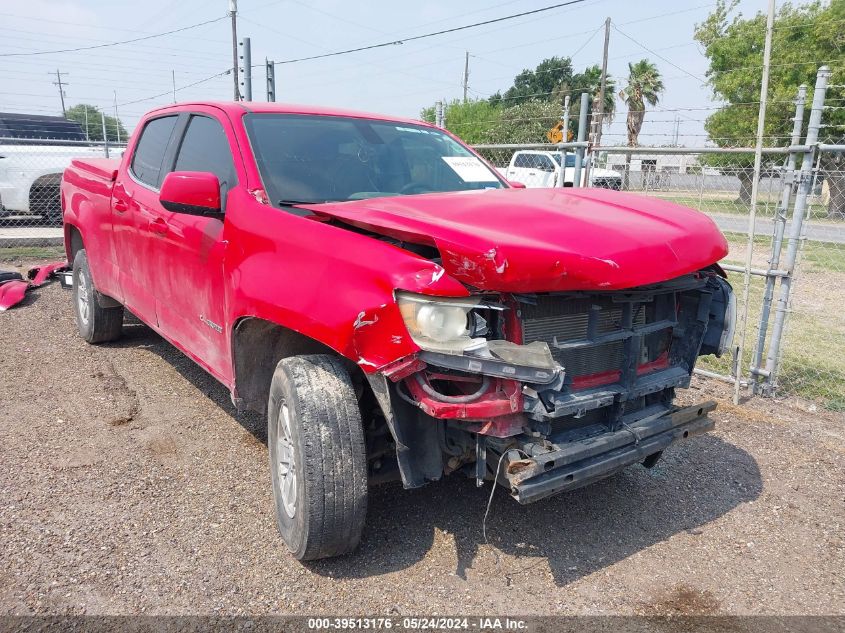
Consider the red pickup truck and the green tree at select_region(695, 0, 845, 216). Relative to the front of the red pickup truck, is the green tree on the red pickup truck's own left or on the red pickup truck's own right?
on the red pickup truck's own left

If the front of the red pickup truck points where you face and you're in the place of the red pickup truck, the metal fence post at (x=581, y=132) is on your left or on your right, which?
on your left

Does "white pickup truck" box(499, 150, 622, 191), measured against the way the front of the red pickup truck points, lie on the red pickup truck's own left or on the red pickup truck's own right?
on the red pickup truck's own left

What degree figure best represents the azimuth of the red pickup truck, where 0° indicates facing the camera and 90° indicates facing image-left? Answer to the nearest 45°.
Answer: approximately 315°

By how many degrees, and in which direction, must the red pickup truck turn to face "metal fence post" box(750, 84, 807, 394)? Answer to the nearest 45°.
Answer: approximately 90° to its left

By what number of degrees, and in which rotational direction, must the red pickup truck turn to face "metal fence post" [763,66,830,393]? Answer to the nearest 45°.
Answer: approximately 90° to its left

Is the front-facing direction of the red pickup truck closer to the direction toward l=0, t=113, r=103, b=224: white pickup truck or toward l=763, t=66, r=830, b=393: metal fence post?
the metal fence post

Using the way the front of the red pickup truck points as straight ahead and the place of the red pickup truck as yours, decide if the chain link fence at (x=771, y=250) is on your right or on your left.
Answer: on your left

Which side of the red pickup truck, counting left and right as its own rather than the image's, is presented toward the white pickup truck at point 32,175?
back

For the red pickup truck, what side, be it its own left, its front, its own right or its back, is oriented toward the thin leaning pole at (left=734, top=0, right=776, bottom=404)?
left
